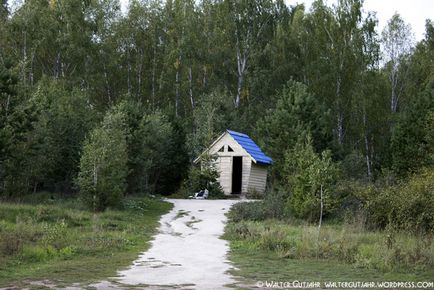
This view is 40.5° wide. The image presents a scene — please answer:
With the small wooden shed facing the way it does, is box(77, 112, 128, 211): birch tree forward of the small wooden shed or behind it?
forward

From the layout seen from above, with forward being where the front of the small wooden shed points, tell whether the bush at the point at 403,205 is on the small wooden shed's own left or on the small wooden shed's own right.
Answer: on the small wooden shed's own left

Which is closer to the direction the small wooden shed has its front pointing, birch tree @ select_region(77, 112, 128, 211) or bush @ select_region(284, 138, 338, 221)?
the birch tree

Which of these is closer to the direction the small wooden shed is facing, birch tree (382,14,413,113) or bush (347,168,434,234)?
the bush

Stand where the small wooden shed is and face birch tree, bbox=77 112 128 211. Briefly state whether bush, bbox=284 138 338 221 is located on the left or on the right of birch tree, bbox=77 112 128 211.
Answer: left

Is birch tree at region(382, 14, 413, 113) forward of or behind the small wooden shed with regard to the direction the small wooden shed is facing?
behind

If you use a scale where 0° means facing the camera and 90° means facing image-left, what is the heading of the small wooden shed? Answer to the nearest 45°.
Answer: approximately 45°

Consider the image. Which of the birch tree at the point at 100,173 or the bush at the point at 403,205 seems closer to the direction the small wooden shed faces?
the birch tree

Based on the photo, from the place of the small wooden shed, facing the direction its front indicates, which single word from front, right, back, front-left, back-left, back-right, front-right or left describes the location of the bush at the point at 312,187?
front-left
